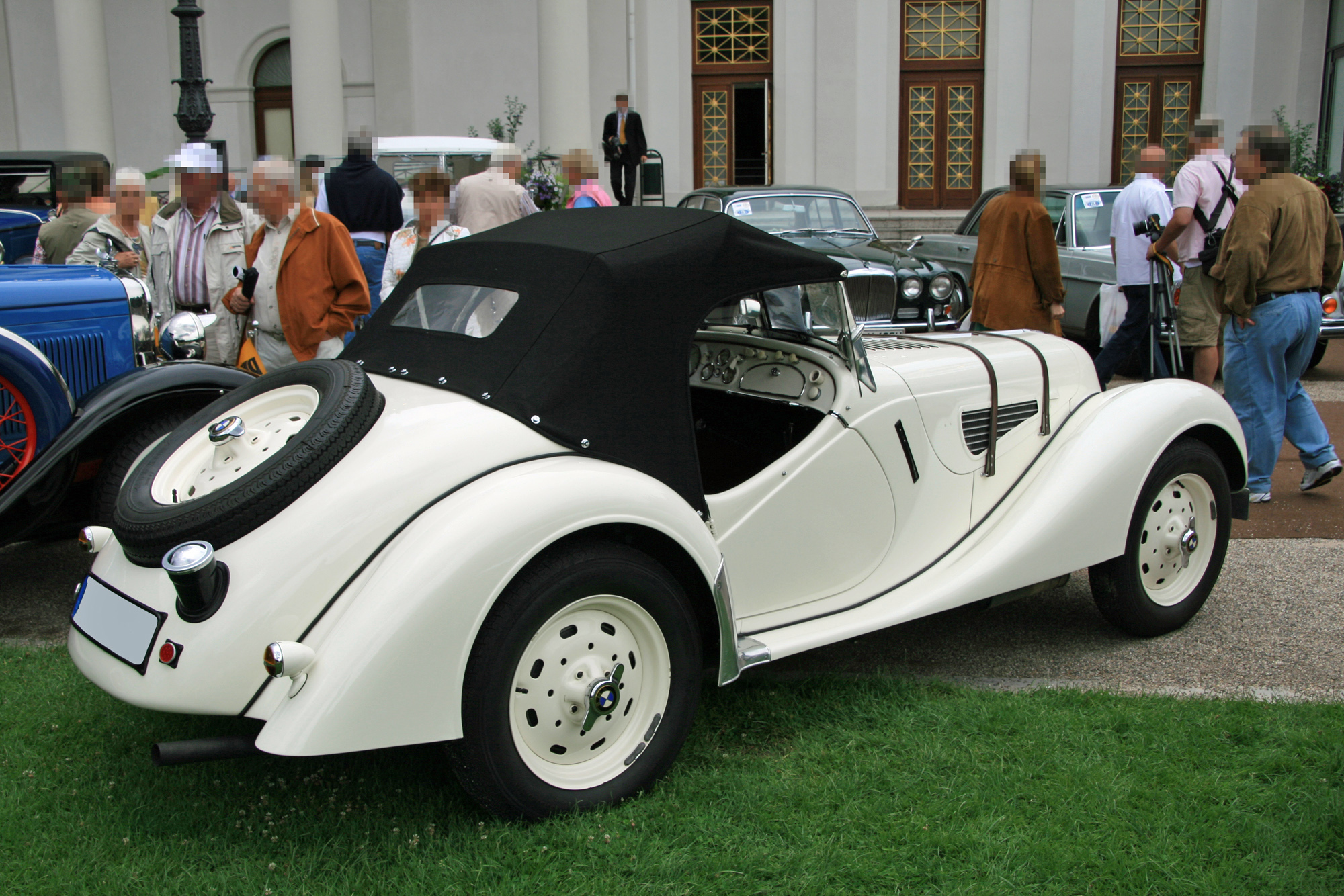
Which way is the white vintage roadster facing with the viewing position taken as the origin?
facing away from the viewer and to the right of the viewer

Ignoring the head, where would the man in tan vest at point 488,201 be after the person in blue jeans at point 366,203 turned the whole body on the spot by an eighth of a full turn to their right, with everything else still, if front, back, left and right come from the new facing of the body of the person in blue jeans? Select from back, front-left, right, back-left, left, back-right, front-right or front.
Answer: right

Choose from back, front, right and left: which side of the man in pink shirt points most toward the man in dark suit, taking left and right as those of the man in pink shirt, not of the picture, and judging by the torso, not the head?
front

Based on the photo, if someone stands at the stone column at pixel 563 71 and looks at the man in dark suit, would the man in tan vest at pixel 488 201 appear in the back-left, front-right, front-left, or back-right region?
front-right

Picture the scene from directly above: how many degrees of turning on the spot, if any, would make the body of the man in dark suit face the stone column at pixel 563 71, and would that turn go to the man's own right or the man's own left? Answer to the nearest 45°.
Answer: approximately 135° to the man's own right

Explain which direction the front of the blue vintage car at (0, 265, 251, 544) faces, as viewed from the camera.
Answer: facing to the right of the viewer

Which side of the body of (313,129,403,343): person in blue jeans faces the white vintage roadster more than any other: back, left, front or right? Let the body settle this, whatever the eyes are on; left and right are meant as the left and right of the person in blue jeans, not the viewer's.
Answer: back

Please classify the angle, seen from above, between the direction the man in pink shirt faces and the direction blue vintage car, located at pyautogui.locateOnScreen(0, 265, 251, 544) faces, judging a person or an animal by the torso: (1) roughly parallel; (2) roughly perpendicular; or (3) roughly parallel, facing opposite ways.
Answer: roughly perpendicular

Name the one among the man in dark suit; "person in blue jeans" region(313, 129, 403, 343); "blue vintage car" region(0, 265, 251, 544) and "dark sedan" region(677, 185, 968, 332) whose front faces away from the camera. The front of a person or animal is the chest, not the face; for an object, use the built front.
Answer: the person in blue jeans

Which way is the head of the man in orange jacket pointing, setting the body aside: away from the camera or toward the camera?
toward the camera

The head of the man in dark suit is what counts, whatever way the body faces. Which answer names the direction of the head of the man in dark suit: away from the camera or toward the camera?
toward the camera

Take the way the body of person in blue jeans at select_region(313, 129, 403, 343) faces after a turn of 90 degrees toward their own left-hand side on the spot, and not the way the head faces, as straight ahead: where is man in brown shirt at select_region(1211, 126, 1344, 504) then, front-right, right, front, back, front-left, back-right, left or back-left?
back-left

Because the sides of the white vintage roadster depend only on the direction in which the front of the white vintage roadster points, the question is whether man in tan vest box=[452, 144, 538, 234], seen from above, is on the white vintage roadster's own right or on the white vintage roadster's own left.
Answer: on the white vintage roadster's own left

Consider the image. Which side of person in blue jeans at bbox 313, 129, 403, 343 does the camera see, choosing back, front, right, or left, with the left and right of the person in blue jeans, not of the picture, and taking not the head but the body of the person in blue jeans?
back

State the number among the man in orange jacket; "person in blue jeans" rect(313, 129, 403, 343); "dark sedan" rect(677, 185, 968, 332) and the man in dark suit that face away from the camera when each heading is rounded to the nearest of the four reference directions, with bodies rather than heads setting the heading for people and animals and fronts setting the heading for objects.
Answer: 1
